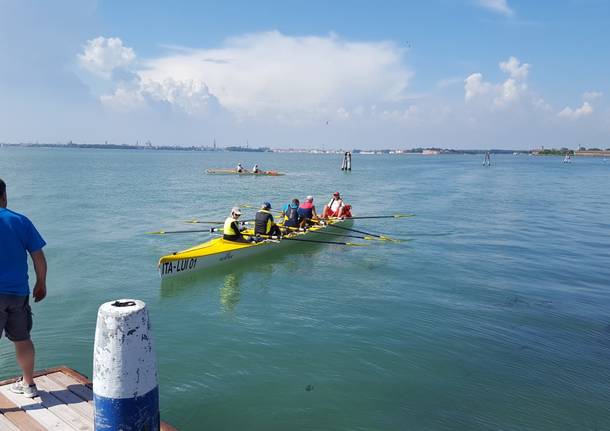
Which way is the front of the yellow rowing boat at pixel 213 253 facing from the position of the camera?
facing the viewer and to the left of the viewer

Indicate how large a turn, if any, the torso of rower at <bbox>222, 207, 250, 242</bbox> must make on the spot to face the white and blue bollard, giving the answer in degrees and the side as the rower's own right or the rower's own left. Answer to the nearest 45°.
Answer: approximately 135° to the rower's own right

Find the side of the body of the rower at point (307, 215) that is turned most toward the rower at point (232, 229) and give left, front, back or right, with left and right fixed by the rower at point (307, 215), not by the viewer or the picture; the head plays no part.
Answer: back

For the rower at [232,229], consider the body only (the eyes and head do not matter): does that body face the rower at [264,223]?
yes

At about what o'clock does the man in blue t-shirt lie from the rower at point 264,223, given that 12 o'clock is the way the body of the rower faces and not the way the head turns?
The man in blue t-shirt is roughly at 5 o'clock from the rower.

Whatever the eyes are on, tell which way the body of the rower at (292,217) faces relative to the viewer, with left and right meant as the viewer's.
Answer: facing away from the viewer and to the right of the viewer

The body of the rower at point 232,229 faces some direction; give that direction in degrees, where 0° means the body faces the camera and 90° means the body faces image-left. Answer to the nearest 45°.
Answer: approximately 225°

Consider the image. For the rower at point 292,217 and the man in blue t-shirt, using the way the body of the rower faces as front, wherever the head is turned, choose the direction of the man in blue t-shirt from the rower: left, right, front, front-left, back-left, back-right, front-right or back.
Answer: back-right
